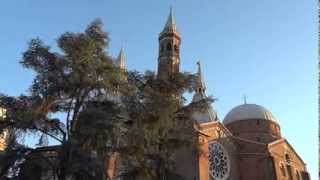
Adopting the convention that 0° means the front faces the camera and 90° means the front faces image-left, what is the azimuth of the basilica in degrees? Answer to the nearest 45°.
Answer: approximately 315°

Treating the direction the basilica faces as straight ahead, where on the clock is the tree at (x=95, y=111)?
The tree is roughly at 2 o'clock from the basilica.
